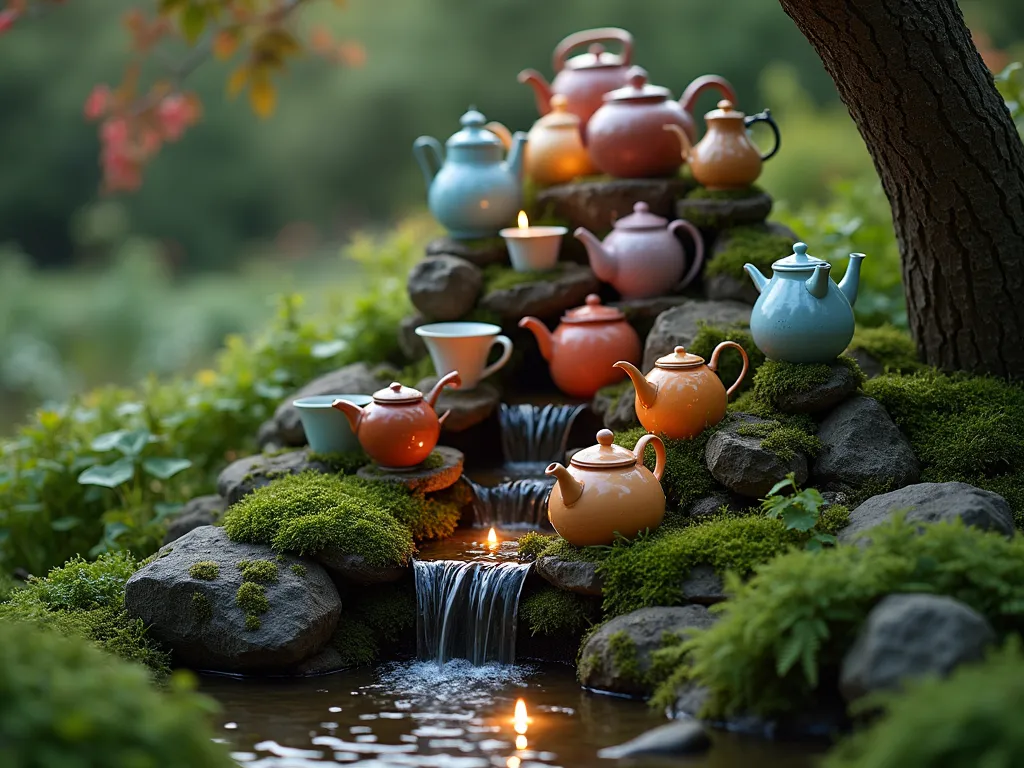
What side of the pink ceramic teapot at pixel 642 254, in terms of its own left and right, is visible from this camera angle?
left

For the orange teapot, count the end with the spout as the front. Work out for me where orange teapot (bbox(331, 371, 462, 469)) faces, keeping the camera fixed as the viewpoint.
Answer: facing to the left of the viewer

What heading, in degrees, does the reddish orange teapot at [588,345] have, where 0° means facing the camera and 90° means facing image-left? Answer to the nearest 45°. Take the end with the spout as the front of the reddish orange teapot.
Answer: approximately 90°

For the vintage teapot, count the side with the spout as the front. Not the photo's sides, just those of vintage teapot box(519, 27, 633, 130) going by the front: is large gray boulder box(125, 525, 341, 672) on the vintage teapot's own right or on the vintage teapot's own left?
on the vintage teapot's own left

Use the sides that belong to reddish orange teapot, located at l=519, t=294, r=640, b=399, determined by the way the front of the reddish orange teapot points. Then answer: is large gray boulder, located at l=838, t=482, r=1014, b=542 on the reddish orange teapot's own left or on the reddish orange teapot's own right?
on the reddish orange teapot's own left

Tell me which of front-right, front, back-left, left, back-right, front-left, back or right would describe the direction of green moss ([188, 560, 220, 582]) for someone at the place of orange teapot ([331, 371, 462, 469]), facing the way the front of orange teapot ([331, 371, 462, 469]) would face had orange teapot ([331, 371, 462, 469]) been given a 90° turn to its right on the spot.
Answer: back-left

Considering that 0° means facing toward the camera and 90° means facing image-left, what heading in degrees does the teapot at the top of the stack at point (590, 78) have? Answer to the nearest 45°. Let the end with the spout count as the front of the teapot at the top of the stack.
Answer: approximately 90°

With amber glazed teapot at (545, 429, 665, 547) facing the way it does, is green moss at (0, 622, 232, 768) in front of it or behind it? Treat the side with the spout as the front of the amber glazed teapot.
in front

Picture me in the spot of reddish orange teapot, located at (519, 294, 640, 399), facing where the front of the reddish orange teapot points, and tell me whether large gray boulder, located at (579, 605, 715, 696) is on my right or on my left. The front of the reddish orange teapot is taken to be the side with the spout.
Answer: on my left

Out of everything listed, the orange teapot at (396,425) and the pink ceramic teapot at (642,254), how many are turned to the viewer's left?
2

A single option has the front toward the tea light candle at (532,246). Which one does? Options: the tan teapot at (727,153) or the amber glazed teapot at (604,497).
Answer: the tan teapot

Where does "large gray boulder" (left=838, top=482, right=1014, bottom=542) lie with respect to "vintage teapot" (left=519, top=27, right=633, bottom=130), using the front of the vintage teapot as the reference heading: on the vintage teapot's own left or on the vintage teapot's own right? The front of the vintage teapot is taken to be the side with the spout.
on the vintage teapot's own left

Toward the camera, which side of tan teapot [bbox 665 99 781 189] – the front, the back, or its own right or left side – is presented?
left
